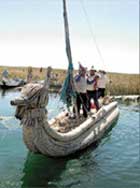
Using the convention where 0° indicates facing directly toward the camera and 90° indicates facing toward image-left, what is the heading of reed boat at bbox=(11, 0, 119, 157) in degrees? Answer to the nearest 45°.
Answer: approximately 45°
